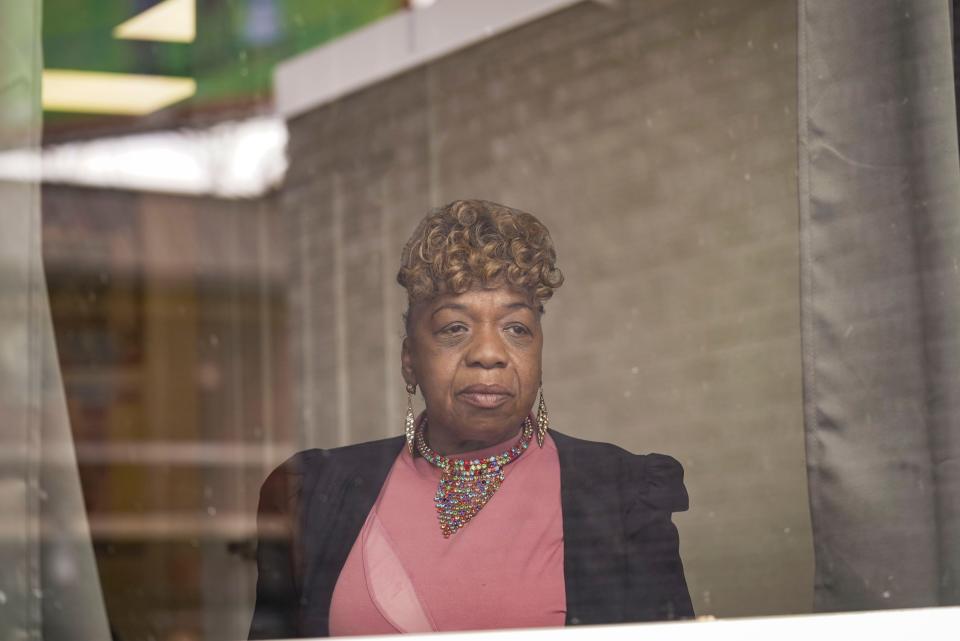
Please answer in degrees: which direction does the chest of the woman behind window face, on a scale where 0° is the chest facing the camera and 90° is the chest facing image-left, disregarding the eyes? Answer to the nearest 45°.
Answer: approximately 0°
